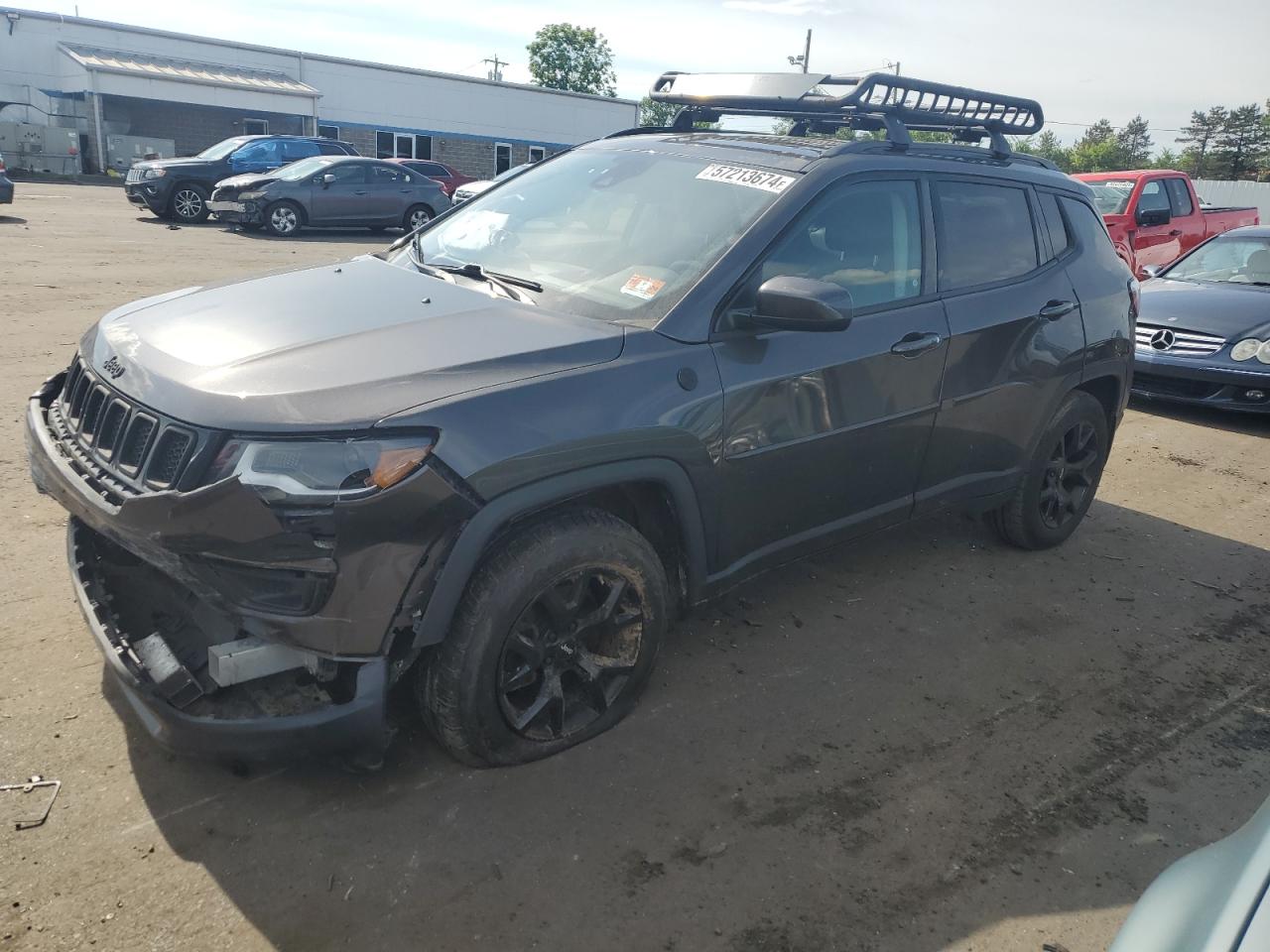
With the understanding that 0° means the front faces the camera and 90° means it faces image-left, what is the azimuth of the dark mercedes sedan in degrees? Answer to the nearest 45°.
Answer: approximately 45°

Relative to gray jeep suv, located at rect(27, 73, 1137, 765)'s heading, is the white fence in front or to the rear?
to the rear

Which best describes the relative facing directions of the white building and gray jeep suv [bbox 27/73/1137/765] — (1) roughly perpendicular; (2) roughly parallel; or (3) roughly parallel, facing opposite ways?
roughly perpendicular

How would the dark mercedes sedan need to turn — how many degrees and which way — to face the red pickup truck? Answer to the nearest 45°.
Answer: approximately 135° to its right

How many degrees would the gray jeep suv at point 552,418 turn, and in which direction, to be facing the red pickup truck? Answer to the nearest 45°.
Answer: approximately 180°

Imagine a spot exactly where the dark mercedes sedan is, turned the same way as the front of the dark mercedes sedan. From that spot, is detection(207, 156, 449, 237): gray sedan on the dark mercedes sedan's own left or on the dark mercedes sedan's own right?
on the dark mercedes sedan's own right
